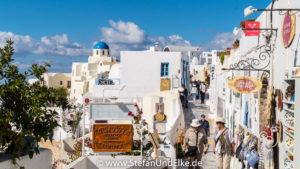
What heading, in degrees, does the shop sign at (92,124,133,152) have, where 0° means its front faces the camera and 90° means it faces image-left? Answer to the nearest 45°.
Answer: approximately 0°

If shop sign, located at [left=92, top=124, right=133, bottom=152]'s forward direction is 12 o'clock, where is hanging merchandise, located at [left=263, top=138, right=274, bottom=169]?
The hanging merchandise is roughly at 10 o'clock from the shop sign.

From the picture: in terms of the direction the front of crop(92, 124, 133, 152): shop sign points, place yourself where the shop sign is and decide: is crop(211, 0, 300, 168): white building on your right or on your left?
on your left

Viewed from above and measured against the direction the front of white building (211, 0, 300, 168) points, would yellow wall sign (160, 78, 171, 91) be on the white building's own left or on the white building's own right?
on the white building's own right

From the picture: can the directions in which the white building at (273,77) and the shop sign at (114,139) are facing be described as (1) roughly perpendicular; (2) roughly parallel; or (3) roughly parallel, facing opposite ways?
roughly perpendicular
